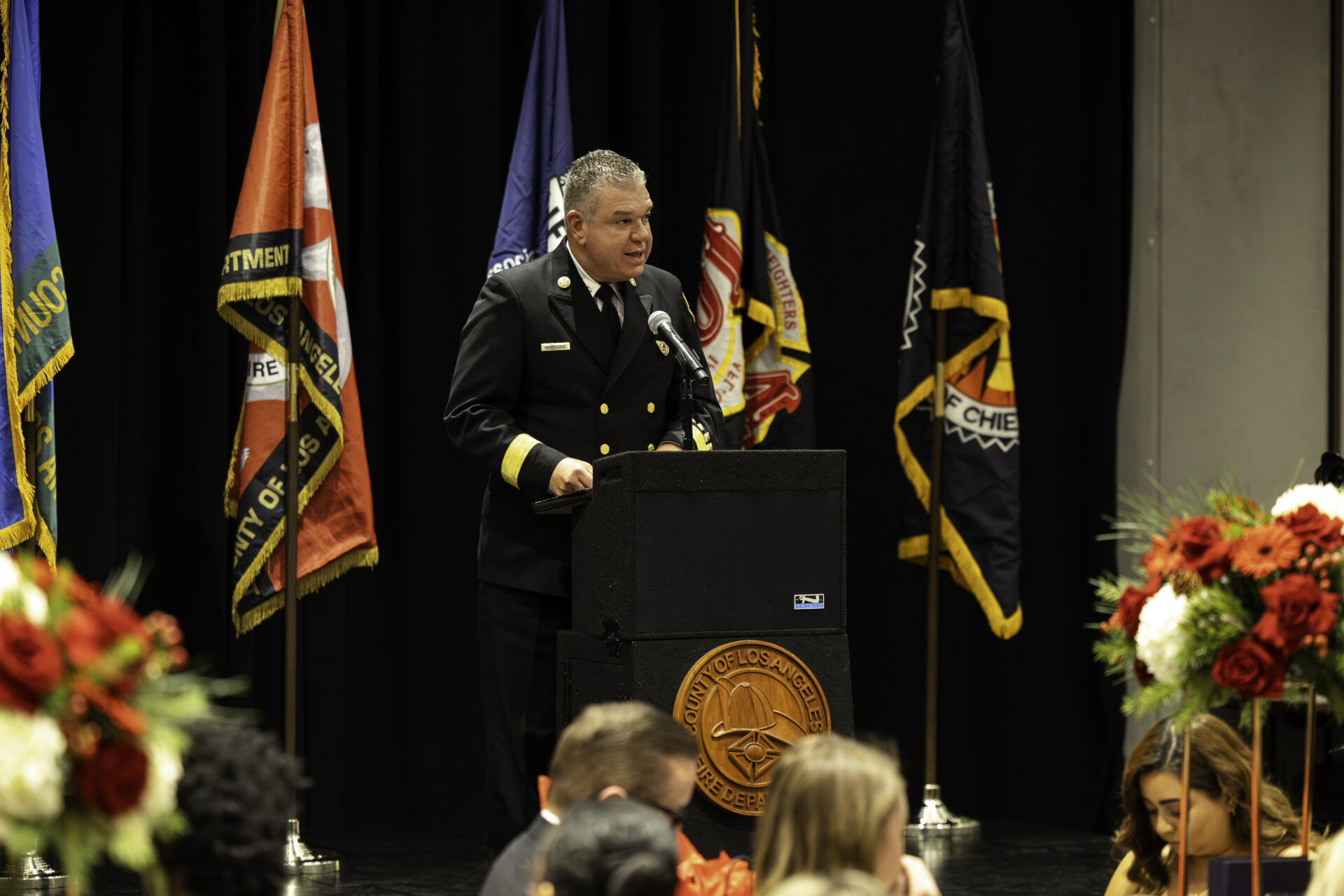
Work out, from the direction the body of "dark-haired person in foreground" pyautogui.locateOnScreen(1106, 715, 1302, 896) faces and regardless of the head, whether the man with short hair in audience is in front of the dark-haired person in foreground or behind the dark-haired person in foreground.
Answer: in front

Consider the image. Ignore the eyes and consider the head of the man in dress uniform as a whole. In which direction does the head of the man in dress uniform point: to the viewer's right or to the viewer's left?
to the viewer's right

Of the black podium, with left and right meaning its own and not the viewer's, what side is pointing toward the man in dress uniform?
back

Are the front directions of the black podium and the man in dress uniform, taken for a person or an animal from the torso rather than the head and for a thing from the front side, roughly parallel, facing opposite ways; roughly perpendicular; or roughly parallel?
roughly parallel

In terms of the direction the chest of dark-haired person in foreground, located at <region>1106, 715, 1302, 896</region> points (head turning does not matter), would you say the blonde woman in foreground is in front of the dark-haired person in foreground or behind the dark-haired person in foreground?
in front

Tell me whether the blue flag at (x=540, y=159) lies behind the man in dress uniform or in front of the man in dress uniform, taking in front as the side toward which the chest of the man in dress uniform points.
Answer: behind

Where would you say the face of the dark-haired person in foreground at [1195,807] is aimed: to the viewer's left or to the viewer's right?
to the viewer's left

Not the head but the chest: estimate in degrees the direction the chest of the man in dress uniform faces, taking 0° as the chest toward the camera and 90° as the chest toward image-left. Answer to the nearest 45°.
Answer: approximately 315°

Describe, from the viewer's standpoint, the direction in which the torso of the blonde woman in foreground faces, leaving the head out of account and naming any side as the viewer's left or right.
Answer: facing away from the viewer and to the right of the viewer

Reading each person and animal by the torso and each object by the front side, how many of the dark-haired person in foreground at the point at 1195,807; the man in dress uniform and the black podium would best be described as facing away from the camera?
0

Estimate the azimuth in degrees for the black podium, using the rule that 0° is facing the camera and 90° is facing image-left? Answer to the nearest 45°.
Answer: approximately 315°

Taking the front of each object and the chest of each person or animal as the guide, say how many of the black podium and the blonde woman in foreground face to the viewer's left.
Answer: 0

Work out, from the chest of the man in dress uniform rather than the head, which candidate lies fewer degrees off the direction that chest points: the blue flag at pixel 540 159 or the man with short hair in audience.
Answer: the man with short hair in audience

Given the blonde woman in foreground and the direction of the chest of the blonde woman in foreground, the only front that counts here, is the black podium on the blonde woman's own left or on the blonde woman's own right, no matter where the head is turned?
on the blonde woman's own left

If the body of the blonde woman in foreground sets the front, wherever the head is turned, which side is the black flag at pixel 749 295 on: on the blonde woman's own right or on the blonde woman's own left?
on the blonde woman's own left

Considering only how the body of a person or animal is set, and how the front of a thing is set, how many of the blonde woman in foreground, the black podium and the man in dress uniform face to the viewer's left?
0

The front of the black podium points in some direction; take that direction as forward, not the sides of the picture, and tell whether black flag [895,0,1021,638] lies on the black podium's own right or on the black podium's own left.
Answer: on the black podium's own left
